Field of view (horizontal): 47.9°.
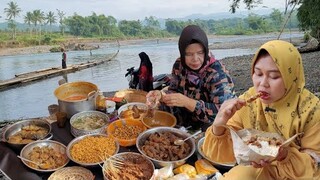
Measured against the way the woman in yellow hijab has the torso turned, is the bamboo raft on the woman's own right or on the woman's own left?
on the woman's own right

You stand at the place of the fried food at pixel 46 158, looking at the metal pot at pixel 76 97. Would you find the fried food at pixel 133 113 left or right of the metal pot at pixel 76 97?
right

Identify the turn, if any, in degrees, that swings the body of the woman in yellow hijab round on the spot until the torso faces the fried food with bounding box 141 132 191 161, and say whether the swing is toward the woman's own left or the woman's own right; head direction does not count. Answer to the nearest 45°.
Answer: approximately 90° to the woman's own right

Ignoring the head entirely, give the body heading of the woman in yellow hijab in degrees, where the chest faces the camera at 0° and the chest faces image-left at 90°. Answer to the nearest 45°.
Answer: approximately 45°

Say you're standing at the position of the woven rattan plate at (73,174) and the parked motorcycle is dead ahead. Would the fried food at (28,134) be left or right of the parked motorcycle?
left

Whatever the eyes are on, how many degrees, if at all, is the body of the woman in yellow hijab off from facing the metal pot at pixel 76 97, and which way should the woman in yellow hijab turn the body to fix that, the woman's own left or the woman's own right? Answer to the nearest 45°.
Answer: approximately 90° to the woman's own right
